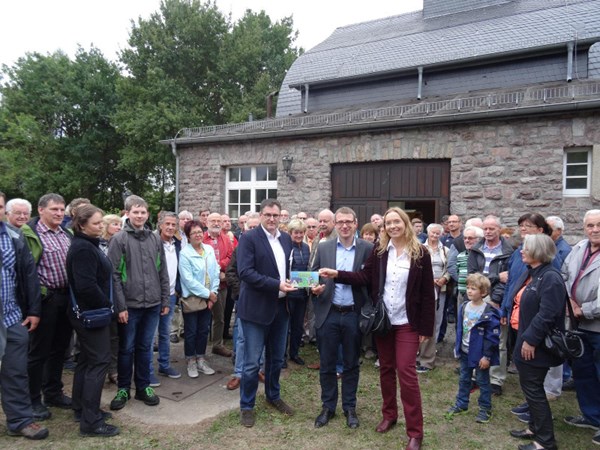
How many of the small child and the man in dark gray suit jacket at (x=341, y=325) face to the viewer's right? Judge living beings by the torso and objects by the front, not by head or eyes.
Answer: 0

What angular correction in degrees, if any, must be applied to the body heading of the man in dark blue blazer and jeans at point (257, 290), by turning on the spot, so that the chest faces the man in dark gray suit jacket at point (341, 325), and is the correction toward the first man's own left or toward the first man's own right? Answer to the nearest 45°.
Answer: approximately 45° to the first man's own left

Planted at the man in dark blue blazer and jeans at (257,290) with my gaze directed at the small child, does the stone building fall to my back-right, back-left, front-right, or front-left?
front-left

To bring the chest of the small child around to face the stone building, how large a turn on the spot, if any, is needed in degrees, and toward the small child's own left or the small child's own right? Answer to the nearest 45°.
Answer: approximately 135° to the small child's own right

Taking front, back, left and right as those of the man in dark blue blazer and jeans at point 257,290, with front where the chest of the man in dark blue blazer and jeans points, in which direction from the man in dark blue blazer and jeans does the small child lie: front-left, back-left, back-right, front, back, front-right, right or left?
front-left

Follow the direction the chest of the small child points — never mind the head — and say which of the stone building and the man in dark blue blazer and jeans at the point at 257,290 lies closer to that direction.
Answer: the man in dark blue blazer and jeans

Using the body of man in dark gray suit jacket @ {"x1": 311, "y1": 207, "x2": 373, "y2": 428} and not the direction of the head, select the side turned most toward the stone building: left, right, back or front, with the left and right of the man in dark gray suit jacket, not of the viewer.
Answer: back

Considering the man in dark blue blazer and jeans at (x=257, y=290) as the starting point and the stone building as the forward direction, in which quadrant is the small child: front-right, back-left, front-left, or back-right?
front-right

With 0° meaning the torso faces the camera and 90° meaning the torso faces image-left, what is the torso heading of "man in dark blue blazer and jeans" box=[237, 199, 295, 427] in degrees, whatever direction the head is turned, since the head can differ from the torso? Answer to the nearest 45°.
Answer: approximately 315°

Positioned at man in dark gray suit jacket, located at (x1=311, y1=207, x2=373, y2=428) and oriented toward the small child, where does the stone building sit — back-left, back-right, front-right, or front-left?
front-left

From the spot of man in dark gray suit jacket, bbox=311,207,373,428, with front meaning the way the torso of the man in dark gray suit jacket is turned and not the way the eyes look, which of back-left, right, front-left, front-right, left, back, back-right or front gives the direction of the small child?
left

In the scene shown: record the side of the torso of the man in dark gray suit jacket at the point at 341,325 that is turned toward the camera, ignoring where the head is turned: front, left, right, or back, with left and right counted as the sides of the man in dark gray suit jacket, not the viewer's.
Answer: front

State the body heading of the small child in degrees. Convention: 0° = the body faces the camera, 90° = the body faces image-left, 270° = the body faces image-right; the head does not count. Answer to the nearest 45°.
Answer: approximately 45°

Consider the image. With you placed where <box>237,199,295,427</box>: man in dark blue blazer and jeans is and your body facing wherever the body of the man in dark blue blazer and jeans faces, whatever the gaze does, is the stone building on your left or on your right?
on your left
